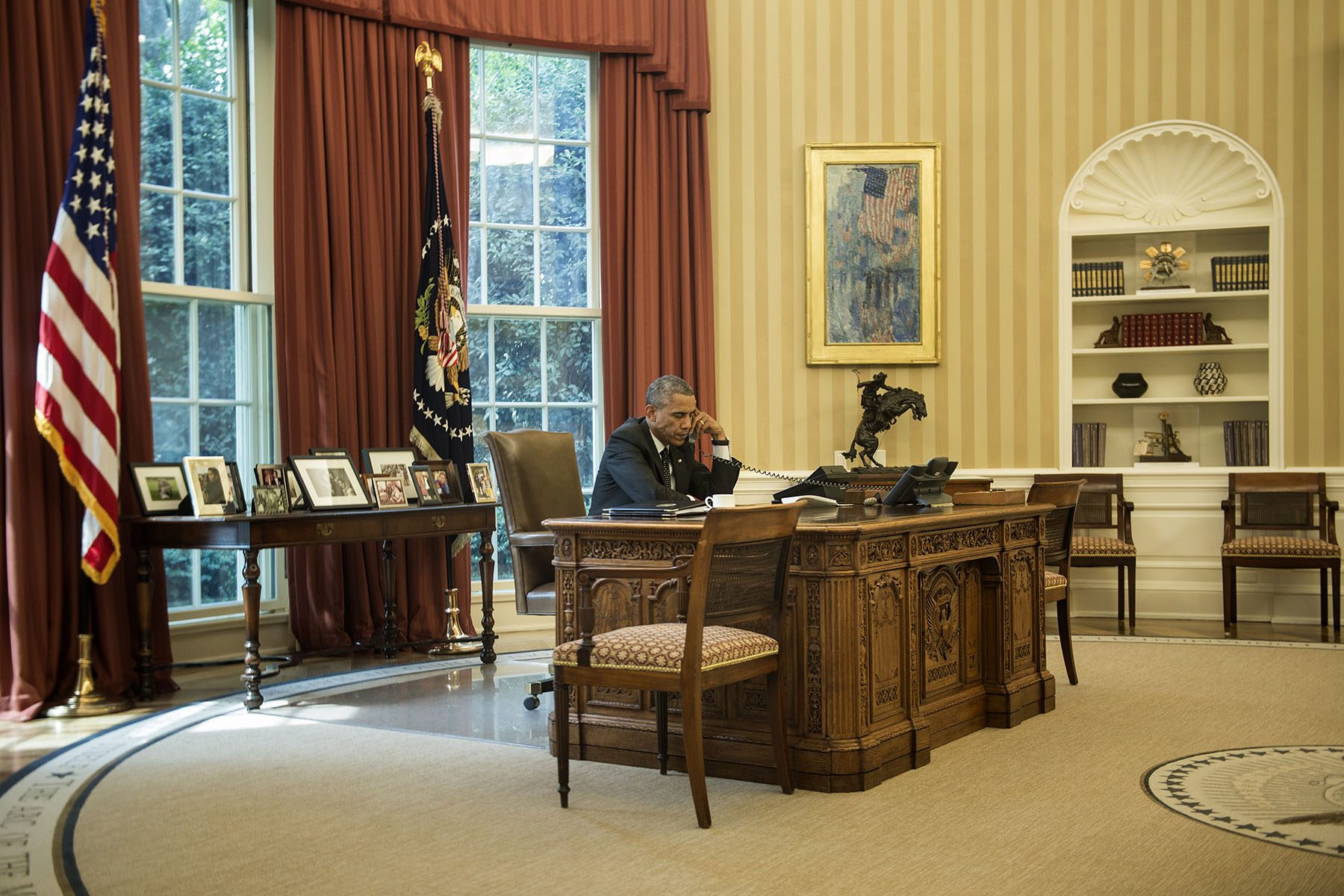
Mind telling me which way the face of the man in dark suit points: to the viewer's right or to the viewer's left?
to the viewer's right

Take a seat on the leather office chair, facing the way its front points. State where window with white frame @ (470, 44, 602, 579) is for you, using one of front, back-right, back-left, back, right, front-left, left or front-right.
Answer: back-left

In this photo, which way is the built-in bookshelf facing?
toward the camera

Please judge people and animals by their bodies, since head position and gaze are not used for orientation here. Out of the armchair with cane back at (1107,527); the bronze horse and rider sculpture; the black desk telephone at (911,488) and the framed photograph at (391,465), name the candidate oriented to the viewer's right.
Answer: the bronze horse and rider sculpture

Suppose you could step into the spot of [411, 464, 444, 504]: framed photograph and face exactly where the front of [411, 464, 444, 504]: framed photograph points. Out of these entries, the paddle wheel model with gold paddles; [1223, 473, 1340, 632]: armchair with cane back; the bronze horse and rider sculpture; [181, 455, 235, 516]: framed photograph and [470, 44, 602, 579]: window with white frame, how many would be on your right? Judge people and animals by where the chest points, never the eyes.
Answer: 1

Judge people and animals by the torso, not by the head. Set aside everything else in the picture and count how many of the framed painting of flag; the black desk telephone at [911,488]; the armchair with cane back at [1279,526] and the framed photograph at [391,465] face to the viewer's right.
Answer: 0

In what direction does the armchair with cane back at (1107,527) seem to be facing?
toward the camera

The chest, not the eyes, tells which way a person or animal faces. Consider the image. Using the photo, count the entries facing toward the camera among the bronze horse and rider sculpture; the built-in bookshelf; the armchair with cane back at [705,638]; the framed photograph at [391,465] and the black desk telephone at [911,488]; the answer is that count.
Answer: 2

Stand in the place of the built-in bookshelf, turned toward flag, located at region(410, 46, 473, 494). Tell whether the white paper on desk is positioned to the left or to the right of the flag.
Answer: left

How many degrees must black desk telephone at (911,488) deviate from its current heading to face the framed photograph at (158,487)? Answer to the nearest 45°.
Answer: approximately 45° to its left

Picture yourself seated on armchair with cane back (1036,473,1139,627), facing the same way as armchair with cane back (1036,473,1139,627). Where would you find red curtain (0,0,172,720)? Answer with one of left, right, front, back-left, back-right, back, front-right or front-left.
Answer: front-right

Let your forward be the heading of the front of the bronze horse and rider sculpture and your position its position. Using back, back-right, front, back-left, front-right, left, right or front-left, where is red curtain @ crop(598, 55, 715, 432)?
back

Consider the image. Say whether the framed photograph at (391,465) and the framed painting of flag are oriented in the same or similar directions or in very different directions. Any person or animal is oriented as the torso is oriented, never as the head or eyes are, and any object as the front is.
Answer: same or similar directions

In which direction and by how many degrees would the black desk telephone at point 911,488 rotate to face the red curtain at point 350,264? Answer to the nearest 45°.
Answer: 0° — it already faces it

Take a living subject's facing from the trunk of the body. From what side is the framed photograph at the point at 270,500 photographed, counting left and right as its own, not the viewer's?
front

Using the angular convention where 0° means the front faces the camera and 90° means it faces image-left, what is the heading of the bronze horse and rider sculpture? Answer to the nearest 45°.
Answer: approximately 270°

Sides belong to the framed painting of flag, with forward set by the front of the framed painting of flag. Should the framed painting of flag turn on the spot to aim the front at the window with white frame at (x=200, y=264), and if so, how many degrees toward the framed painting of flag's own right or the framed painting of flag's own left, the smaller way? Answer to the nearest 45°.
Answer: approximately 45° to the framed painting of flag's own right

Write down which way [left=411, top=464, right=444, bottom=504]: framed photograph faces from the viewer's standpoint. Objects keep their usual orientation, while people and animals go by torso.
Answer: facing the viewer and to the right of the viewer

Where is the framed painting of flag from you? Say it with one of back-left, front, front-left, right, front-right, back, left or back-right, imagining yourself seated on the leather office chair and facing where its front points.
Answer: left
